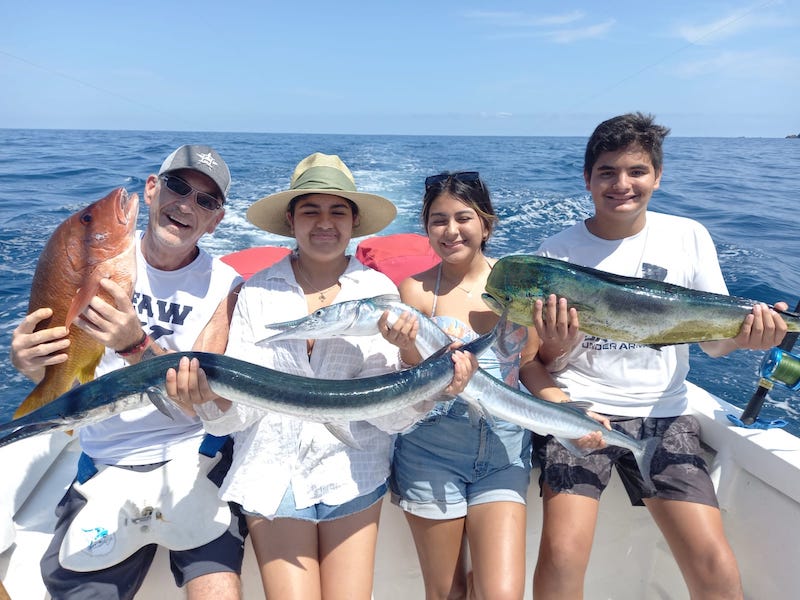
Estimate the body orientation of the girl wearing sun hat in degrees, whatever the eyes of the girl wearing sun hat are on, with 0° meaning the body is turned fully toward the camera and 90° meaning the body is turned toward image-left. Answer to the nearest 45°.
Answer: approximately 0°

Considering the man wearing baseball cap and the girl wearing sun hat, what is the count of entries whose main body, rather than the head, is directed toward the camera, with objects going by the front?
2

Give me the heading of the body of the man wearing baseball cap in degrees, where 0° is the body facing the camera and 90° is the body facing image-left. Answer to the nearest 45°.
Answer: approximately 0°

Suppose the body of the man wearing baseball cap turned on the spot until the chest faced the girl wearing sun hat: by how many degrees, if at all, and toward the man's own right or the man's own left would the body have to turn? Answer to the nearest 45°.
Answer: approximately 45° to the man's own left

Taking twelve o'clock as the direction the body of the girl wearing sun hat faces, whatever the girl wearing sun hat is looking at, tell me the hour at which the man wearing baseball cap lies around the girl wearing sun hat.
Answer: The man wearing baseball cap is roughly at 3 o'clock from the girl wearing sun hat.
